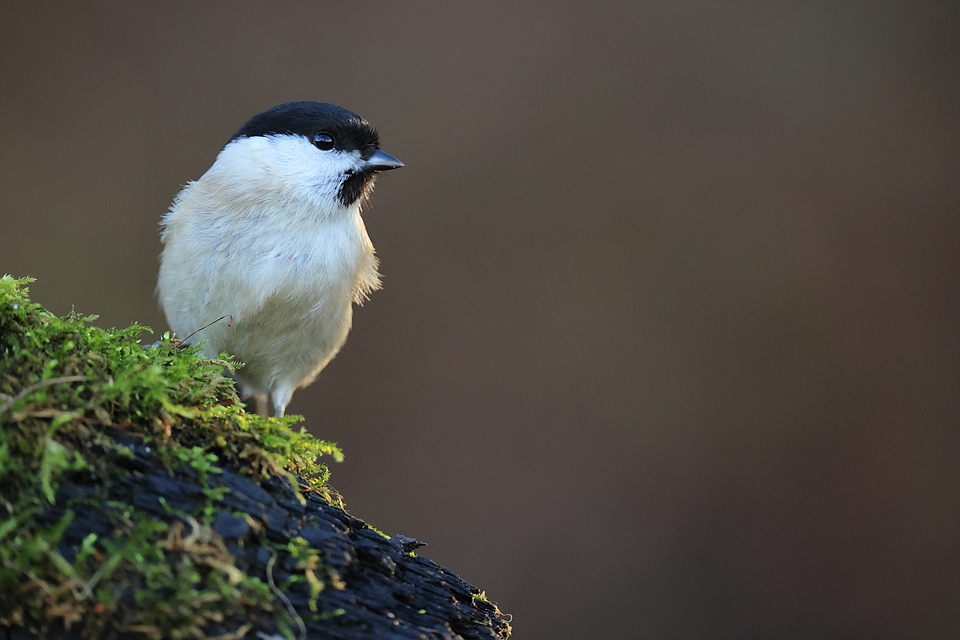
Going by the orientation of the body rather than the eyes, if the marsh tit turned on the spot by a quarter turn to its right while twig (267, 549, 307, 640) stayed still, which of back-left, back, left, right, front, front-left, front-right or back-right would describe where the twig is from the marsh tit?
front-left

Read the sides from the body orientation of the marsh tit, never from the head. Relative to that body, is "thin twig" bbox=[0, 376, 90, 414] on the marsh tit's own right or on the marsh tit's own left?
on the marsh tit's own right

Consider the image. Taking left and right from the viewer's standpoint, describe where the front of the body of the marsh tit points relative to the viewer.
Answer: facing the viewer and to the right of the viewer
